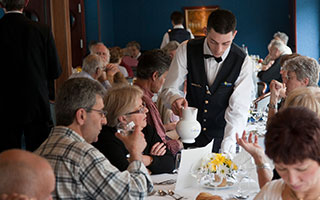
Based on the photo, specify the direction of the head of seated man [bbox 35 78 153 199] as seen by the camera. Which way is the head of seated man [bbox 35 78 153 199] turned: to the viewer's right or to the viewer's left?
to the viewer's right

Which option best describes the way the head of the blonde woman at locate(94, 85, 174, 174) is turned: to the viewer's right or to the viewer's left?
to the viewer's right

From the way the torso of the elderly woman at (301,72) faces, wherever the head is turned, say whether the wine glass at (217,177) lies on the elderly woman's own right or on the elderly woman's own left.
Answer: on the elderly woman's own left

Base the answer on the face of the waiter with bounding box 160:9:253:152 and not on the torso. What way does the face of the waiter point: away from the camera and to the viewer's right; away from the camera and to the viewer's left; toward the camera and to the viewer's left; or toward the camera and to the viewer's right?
toward the camera and to the viewer's left

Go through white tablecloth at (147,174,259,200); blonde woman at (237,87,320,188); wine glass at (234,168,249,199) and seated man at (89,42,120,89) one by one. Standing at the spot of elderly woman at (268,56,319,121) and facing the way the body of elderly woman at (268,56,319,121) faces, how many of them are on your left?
3

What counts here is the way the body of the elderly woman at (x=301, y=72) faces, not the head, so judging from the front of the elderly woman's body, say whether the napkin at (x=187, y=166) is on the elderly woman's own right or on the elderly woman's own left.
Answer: on the elderly woman's own left

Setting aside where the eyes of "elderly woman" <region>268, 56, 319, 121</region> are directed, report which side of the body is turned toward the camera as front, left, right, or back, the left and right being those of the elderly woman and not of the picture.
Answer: left

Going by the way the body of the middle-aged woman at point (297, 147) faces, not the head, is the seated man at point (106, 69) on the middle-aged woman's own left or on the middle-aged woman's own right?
on the middle-aged woman's own right

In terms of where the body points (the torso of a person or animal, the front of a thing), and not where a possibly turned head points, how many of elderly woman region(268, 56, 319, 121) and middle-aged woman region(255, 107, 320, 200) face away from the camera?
0

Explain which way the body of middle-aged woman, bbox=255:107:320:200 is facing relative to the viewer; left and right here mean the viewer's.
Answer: facing the viewer and to the left of the viewer

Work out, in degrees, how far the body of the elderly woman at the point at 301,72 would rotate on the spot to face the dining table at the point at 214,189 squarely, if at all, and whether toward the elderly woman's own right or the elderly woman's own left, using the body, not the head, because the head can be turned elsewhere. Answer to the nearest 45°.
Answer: approximately 90° to the elderly woman's own left
